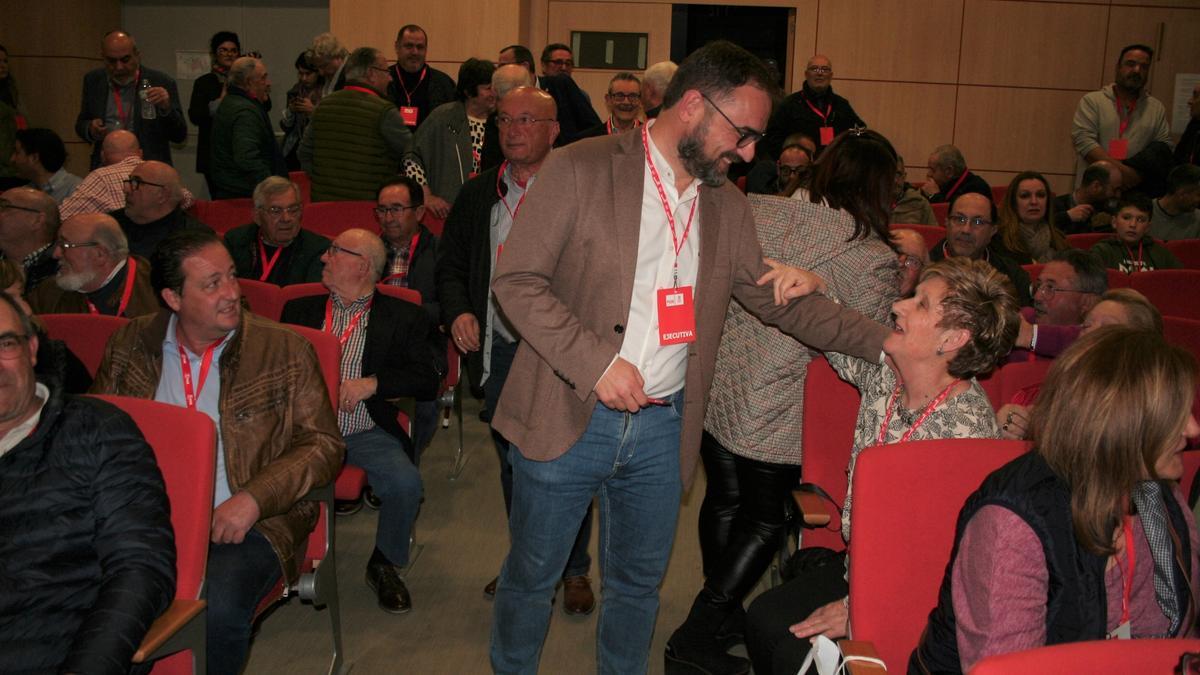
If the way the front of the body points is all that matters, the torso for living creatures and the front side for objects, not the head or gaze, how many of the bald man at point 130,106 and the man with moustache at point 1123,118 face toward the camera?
2

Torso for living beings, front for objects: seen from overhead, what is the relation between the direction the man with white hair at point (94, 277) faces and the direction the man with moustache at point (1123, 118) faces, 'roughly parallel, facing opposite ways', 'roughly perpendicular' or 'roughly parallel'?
roughly parallel

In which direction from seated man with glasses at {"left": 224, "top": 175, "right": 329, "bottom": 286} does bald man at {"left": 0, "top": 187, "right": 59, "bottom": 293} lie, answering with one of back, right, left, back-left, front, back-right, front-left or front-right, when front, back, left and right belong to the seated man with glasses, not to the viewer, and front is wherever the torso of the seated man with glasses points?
right

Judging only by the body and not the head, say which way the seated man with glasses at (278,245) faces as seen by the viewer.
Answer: toward the camera

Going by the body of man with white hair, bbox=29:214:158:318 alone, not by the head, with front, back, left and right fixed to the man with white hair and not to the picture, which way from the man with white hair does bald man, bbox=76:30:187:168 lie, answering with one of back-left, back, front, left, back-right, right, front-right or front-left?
back-right

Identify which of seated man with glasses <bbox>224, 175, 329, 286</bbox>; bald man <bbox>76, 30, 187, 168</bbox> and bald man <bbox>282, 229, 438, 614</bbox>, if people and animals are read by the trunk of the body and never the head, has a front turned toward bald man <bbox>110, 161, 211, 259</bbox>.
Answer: bald man <bbox>76, 30, 187, 168</bbox>

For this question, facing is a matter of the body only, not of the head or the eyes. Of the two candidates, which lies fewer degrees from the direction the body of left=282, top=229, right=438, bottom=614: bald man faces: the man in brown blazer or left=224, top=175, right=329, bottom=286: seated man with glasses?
the man in brown blazer

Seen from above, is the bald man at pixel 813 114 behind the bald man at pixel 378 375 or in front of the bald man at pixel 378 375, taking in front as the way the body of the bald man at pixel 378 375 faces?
behind

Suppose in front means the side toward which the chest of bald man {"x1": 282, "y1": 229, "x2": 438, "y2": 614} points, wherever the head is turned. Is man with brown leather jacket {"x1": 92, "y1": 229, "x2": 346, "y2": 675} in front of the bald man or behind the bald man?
in front

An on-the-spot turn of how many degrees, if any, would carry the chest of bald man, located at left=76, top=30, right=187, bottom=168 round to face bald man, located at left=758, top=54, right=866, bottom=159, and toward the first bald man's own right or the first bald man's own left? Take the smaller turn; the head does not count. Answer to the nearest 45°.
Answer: approximately 90° to the first bald man's own left

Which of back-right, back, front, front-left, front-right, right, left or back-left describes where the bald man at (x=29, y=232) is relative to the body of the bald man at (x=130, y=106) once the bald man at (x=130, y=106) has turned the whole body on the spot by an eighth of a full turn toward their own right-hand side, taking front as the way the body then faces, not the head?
front-left

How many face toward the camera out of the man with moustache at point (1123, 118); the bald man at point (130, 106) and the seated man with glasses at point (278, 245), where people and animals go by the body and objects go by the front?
3

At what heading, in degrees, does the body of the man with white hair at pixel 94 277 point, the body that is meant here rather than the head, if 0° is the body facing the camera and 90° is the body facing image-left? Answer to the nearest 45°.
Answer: approximately 45°

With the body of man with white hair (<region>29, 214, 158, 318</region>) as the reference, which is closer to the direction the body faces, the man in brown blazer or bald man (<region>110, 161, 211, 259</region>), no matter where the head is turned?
the man in brown blazer

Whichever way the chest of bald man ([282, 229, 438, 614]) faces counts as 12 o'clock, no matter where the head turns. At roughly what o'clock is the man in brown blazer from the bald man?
The man in brown blazer is roughly at 10 o'clock from the bald man.

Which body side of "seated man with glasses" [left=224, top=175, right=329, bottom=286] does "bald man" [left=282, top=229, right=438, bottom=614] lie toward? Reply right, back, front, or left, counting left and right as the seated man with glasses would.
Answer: front

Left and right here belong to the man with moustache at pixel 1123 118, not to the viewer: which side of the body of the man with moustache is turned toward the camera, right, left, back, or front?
front

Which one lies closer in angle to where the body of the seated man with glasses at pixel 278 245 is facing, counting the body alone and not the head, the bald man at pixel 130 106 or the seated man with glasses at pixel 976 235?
the seated man with glasses

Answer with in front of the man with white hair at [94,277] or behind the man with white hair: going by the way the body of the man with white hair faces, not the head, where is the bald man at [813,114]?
behind

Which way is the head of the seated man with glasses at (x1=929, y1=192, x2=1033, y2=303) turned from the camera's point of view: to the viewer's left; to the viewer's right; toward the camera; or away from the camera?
toward the camera

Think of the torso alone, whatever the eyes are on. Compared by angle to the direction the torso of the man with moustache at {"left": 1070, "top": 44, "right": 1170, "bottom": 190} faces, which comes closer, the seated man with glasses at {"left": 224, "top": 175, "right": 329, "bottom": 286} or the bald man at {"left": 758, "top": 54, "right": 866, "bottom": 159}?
the seated man with glasses
